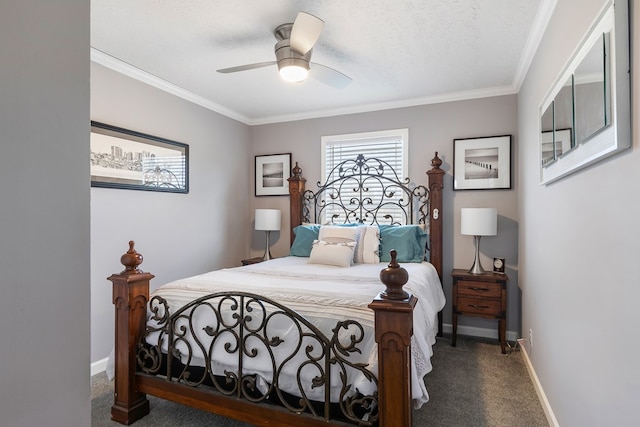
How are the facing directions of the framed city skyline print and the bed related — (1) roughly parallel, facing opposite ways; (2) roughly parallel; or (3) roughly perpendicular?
roughly perpendicular

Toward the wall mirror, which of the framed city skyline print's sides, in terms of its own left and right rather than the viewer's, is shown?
front

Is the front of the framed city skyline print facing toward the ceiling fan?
yes

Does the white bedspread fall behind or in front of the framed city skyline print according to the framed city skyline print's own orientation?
in front

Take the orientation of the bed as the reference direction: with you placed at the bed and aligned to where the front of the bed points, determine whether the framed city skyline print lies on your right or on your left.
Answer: on your right

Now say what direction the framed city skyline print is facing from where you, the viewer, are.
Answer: facing the viewer and to the right of the viewer

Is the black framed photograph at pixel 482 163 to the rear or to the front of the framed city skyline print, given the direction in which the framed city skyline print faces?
to the front

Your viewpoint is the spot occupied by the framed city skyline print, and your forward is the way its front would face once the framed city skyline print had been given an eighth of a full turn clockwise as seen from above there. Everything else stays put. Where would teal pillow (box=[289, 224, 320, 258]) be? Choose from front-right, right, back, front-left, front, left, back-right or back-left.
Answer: left

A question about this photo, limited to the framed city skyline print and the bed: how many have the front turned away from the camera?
0

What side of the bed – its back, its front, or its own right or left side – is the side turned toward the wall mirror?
left

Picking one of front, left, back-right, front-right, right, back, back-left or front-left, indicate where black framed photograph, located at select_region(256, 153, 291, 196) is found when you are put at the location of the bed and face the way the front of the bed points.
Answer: back-right
